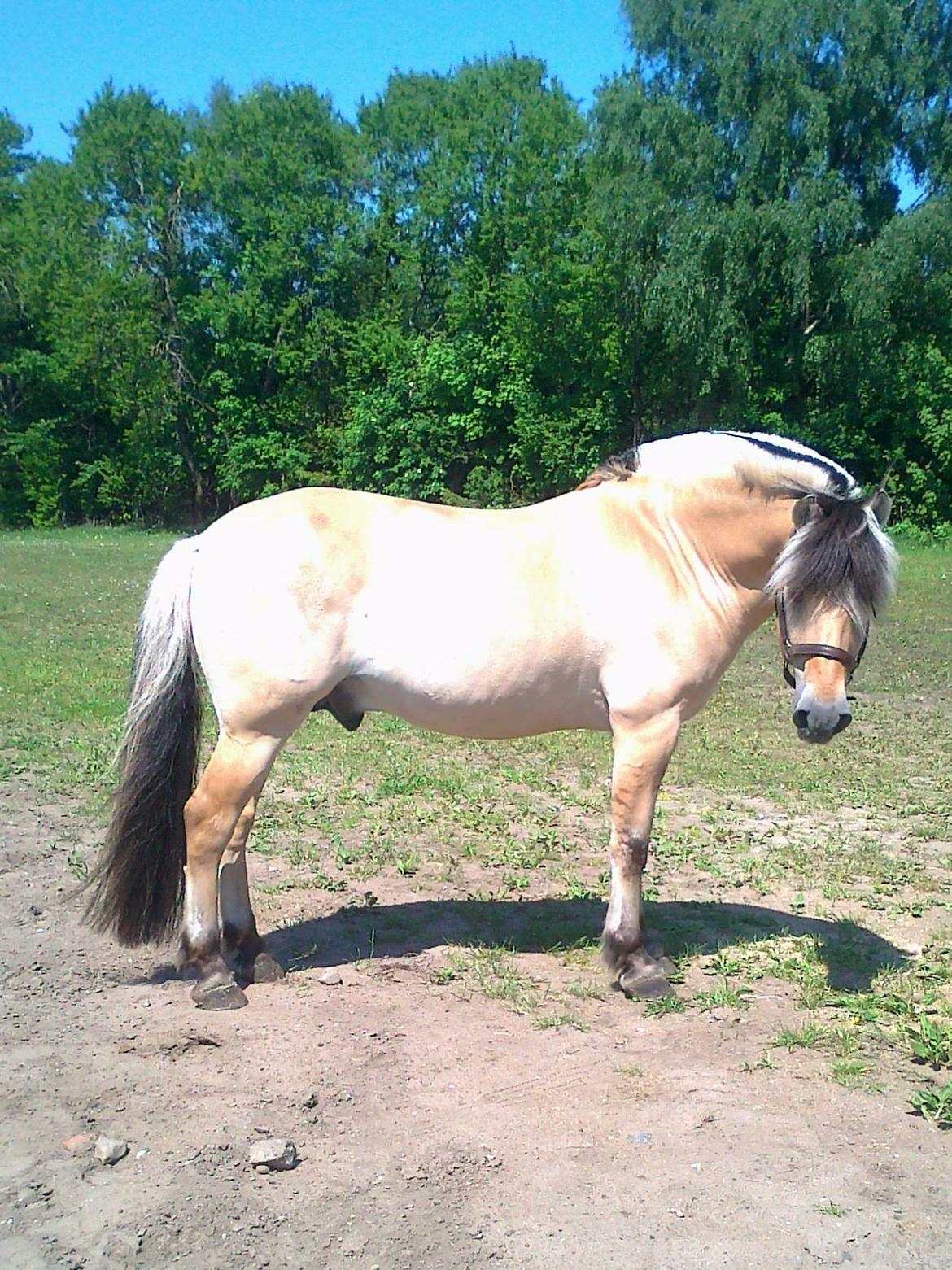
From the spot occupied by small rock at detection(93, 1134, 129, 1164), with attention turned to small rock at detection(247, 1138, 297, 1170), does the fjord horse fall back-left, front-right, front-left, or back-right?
front-left

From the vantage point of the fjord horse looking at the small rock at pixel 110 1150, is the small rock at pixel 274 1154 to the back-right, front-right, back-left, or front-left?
front-left

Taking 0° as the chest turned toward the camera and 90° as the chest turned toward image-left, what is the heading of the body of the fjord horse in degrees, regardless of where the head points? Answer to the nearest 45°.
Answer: approximately 270°
